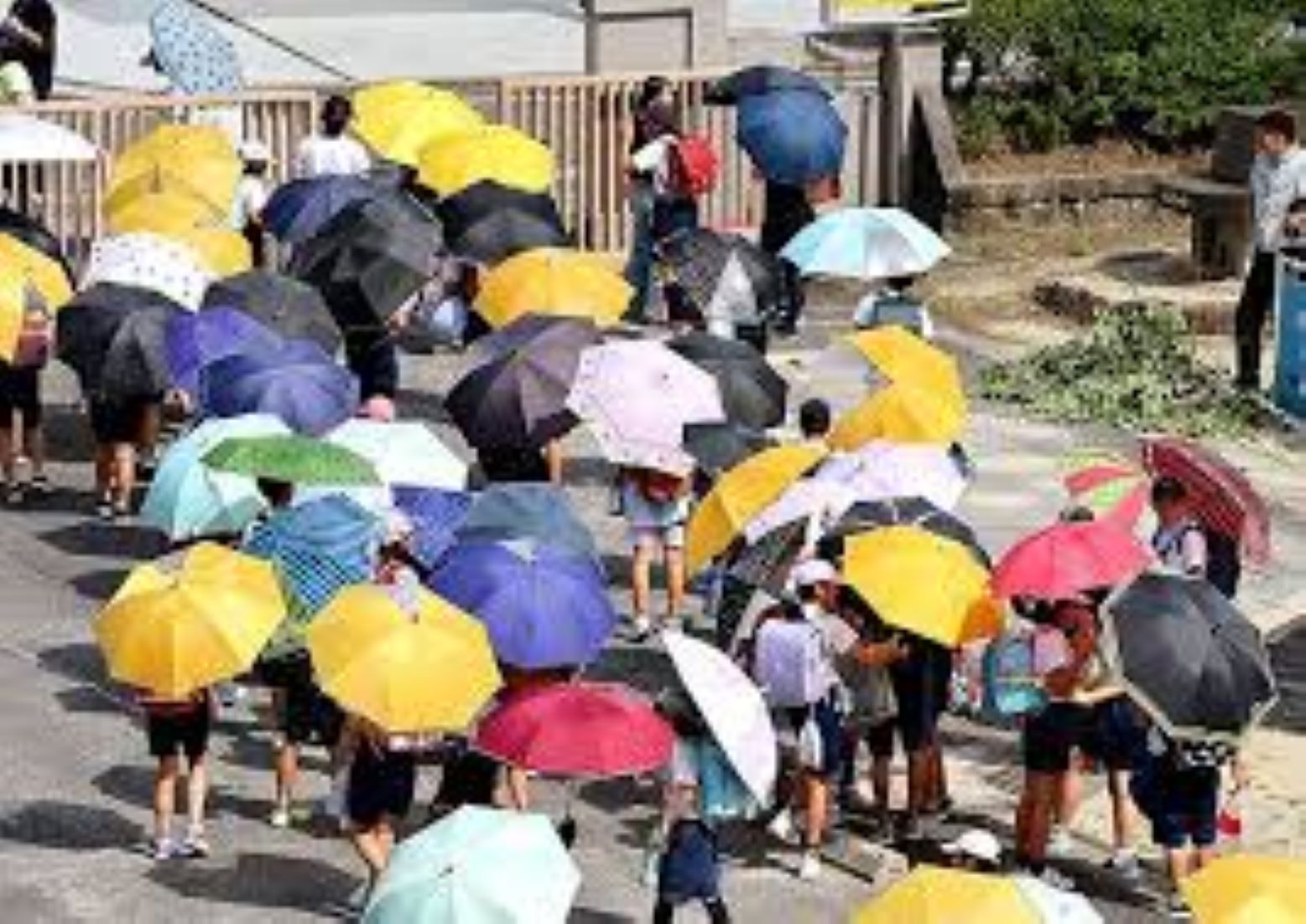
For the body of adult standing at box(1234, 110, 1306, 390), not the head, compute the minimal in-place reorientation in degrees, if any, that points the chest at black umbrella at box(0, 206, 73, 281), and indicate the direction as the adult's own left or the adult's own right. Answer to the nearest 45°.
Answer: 0° — they already face it

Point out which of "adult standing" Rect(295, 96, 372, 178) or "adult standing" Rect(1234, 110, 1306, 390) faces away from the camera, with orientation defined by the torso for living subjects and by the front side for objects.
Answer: "adult standing" Rect(295, 96, 372, 178)

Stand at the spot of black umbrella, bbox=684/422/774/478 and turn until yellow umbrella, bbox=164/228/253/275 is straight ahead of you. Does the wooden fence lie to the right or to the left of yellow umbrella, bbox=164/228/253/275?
right

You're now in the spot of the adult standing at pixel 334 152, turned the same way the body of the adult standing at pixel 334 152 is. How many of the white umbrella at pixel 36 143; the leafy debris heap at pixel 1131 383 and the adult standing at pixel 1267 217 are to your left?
1

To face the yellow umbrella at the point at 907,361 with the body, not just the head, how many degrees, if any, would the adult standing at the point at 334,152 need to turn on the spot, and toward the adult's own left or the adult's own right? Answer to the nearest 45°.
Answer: approximately 135° to the adult's own right

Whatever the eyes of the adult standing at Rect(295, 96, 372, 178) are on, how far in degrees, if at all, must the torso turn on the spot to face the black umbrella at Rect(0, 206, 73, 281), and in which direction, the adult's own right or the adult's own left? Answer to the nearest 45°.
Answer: approximately 135° to the adult's own left

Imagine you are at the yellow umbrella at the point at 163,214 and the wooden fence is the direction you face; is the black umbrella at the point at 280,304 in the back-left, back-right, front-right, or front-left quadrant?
back-right

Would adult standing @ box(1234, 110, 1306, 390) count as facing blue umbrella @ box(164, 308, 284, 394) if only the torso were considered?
yes

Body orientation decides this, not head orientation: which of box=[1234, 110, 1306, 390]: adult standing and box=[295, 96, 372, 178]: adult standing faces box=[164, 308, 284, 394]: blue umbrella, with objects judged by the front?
box=[1234, 110, 1306, 390]: adult standing

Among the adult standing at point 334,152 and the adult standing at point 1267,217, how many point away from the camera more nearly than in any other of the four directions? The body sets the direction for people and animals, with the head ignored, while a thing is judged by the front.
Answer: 1

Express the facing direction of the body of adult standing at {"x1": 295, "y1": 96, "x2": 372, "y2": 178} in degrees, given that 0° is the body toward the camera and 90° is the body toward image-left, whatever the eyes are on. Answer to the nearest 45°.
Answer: approximately 180°
